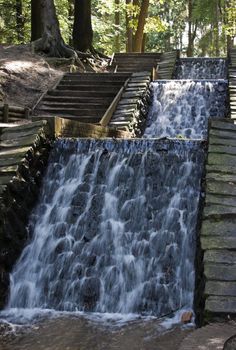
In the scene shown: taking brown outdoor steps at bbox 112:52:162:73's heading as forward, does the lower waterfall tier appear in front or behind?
in front

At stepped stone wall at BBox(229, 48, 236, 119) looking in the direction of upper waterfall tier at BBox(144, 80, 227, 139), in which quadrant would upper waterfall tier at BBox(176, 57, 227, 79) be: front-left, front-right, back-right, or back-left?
front-right

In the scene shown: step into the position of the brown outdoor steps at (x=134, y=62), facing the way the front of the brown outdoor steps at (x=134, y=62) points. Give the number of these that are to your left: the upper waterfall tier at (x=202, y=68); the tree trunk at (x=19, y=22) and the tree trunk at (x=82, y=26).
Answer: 1

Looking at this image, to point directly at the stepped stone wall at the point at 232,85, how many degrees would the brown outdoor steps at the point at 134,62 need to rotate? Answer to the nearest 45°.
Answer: approximately 45° to its left

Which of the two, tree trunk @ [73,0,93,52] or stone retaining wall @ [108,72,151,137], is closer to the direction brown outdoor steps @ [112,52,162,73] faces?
the stone retaining wall

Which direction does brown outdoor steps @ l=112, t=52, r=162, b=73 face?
toward the camera

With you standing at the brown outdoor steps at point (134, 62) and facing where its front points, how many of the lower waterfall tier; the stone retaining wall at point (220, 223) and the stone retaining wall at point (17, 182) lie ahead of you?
3

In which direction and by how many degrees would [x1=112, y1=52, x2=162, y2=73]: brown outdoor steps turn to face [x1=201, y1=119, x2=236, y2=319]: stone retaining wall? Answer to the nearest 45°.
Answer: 0° — it already faces it

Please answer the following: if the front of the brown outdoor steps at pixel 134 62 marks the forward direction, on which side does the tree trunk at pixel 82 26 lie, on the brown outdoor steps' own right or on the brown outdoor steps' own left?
on the brown outdoor steps' own right

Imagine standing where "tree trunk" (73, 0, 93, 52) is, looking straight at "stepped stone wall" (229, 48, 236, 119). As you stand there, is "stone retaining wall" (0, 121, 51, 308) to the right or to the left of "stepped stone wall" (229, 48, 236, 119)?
right

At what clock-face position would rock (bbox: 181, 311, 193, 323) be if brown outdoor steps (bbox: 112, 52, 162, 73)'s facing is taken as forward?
The rock is roughly at 12 o'clock from the brown outdoor steps.

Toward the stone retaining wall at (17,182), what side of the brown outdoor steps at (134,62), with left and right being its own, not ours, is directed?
front

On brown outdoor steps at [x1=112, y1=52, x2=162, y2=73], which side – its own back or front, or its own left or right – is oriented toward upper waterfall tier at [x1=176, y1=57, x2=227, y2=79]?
left

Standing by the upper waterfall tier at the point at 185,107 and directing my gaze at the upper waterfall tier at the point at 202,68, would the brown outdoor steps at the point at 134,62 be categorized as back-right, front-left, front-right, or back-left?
front-left

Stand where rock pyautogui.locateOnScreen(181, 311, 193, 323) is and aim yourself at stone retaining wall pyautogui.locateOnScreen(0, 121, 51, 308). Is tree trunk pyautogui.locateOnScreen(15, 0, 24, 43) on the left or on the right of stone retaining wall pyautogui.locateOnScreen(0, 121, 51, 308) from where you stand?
right
